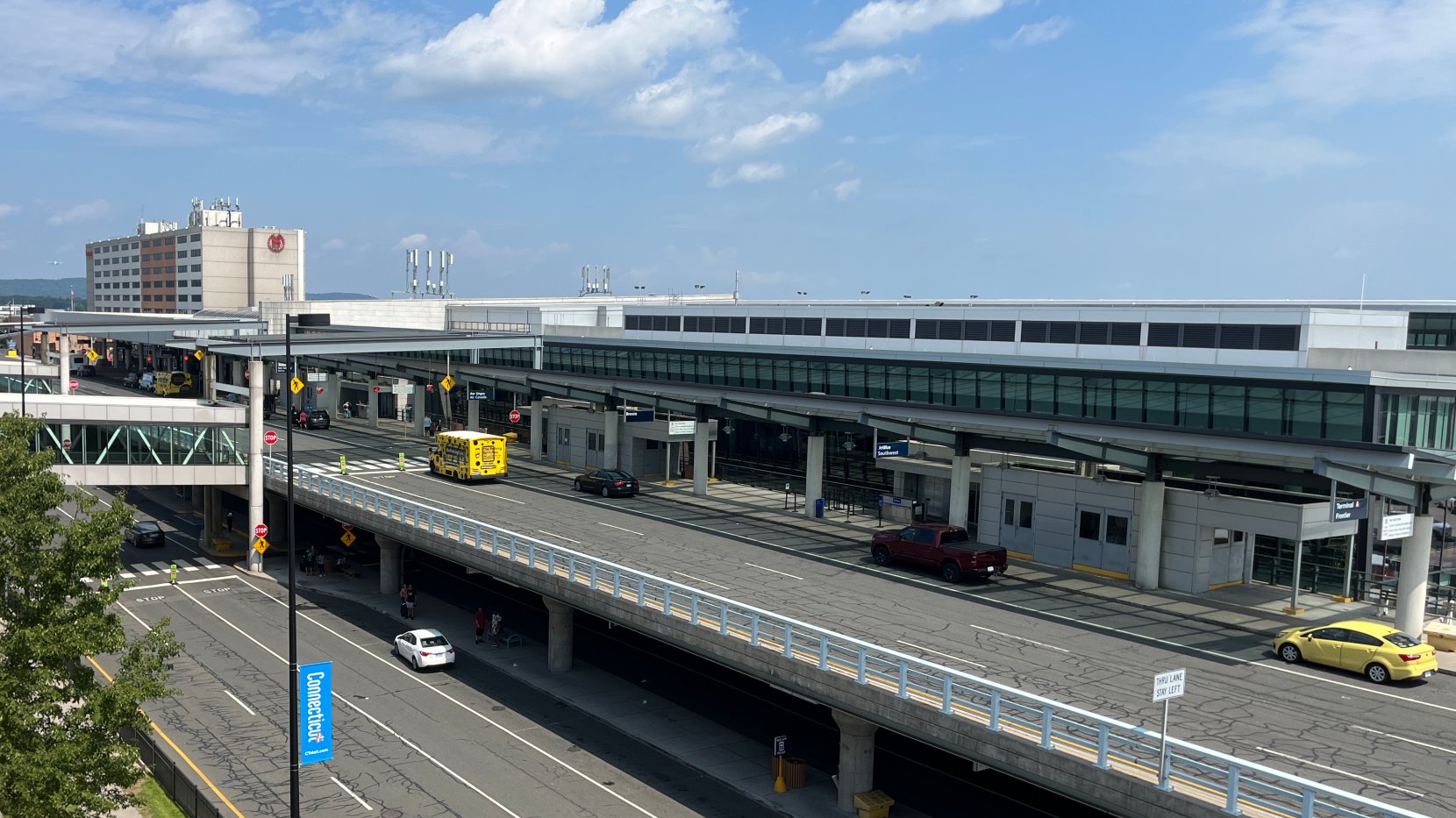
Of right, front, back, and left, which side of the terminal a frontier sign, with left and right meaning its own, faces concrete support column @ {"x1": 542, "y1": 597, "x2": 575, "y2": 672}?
right

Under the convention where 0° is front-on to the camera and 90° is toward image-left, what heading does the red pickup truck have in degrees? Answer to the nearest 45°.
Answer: approximately 135°

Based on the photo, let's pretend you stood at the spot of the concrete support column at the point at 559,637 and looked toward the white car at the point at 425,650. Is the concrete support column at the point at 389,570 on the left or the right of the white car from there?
right

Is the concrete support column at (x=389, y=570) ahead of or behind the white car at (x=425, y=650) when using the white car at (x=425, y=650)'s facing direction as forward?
ahead

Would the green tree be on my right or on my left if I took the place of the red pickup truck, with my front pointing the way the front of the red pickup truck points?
on my left

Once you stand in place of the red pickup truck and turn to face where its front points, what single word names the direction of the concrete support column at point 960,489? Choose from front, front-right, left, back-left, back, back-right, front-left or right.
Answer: front-right

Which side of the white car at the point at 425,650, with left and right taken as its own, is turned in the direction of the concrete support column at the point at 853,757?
back

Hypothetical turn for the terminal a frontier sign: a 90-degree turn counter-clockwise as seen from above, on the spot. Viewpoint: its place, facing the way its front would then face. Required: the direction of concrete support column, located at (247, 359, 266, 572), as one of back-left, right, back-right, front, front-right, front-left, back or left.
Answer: back-left

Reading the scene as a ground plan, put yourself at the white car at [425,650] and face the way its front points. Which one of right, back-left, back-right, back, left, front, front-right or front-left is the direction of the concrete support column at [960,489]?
back-right

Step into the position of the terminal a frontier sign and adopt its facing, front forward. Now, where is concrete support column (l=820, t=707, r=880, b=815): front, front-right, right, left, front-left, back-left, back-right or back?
right
